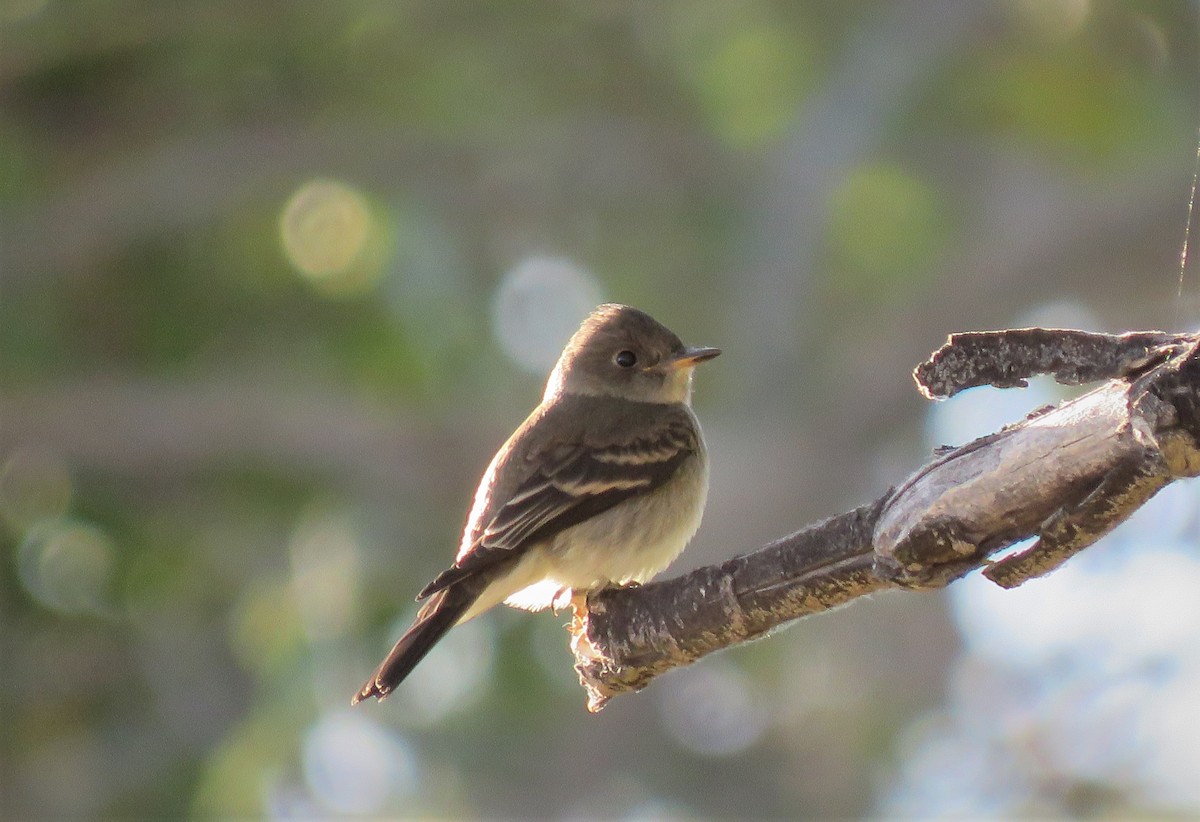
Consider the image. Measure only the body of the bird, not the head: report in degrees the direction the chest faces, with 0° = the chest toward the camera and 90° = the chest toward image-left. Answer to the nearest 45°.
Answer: approximately 270°
